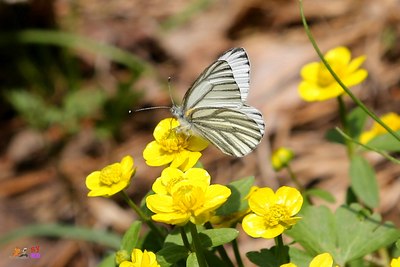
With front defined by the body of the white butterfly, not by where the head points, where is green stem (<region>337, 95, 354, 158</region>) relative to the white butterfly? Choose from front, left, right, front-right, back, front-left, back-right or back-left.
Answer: back-right

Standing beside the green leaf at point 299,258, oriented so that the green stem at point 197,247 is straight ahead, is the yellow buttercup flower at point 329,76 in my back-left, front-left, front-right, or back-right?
back-right

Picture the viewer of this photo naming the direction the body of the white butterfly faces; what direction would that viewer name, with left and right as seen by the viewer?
facing to the left of the viewer
